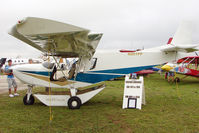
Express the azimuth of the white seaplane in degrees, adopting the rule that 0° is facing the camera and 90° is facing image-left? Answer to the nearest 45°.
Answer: approximately 90°
